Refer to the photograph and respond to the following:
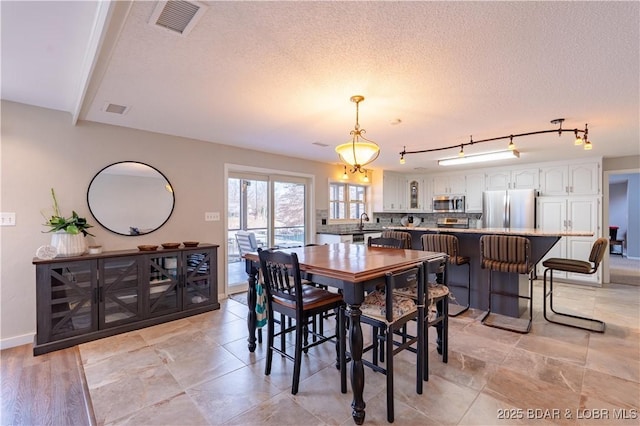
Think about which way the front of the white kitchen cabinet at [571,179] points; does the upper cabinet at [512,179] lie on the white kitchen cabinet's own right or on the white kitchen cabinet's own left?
on the white kitchen cabinet's own right

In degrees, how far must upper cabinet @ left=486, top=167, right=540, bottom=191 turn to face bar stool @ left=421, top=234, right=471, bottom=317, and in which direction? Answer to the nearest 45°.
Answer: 0° — it already faces it

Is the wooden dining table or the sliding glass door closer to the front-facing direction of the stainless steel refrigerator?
the wooden dining table

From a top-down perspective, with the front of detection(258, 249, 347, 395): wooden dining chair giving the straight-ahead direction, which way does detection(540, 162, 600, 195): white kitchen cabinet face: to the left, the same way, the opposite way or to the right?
the opposite way

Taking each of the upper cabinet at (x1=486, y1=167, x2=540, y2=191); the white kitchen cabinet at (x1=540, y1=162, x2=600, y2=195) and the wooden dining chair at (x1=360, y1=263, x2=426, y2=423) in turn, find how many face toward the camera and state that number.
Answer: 2

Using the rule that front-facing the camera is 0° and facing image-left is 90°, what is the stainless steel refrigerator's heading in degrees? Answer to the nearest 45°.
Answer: approximately 0°

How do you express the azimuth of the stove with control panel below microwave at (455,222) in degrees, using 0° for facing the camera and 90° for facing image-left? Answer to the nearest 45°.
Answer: approximately 0°
